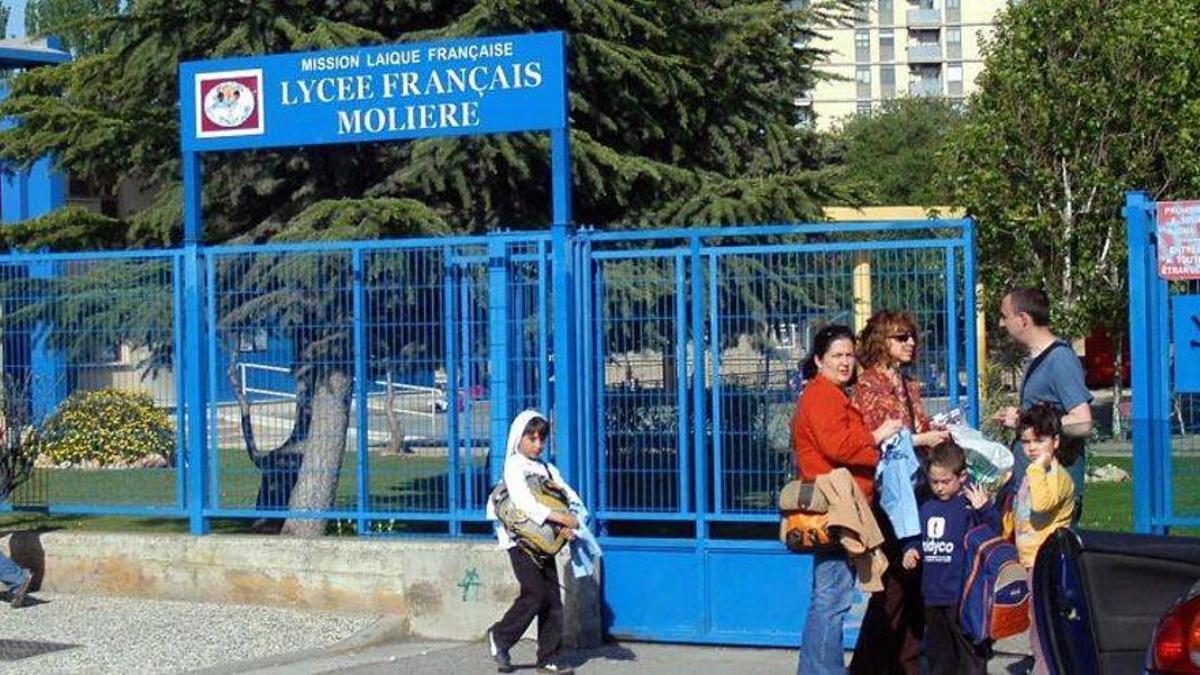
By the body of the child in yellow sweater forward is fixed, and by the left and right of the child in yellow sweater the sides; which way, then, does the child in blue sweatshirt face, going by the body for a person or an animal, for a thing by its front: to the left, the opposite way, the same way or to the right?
the same way

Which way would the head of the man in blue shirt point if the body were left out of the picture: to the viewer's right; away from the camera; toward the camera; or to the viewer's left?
to the viewer's left

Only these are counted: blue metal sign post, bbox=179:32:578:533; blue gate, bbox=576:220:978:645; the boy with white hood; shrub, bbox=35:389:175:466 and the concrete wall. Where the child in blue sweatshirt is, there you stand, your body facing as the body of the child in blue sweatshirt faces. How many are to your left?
0

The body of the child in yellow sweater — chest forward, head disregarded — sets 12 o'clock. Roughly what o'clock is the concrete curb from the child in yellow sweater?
The concrete curb is roughly at 2 o'clock from the child in yellow sweater.

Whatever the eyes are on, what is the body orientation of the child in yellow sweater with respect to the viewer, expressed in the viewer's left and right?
facing the viewer and to the left of the viewer

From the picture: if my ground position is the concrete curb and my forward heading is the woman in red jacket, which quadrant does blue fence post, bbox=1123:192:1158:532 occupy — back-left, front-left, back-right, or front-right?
front-left

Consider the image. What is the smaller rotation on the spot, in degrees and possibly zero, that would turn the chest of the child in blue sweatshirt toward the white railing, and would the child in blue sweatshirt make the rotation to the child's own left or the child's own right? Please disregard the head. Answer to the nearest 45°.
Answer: approximately 90° to the child's own right
